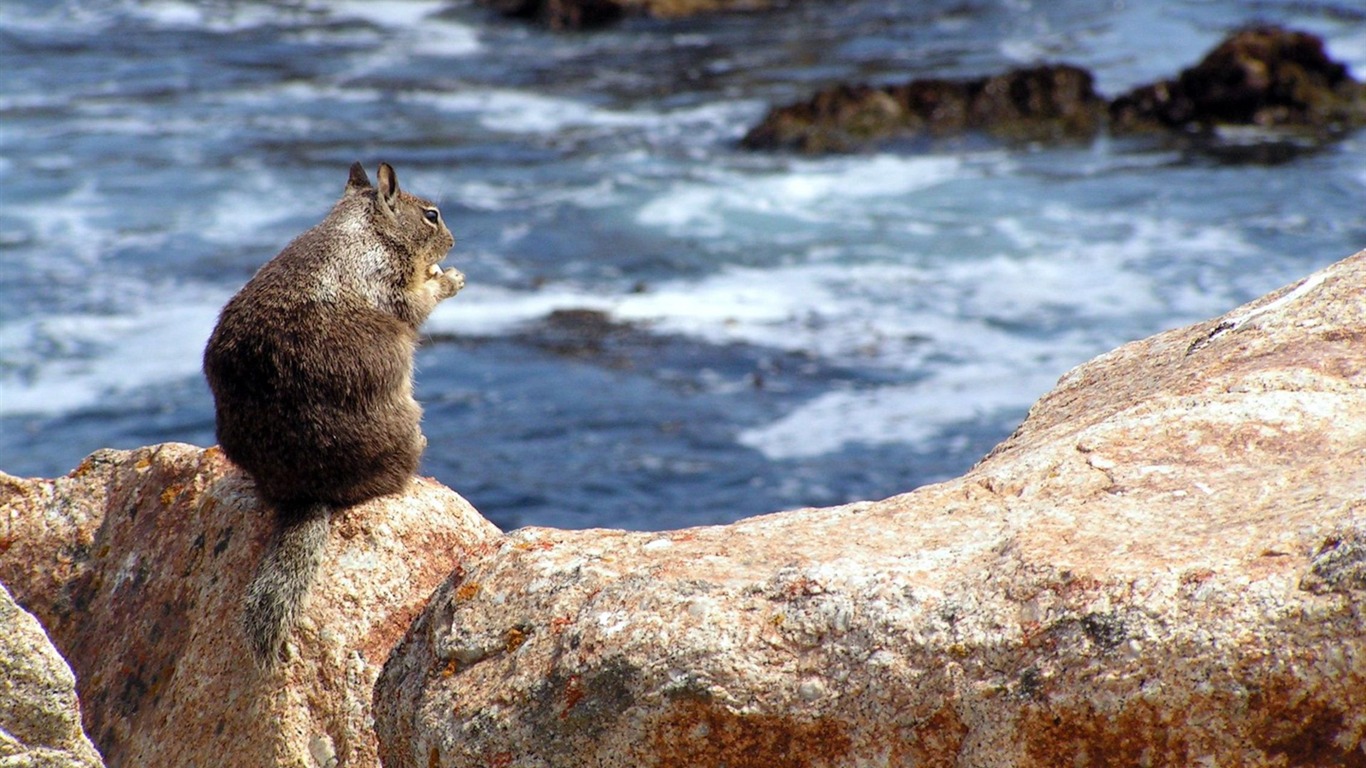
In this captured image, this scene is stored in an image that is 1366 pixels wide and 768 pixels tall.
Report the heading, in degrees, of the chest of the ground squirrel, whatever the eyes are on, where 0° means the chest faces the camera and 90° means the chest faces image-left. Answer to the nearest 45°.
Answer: approximately 225°

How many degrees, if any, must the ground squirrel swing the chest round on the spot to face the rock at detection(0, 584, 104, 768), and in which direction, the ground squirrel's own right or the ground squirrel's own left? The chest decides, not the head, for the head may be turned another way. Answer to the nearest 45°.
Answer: approximately 180°

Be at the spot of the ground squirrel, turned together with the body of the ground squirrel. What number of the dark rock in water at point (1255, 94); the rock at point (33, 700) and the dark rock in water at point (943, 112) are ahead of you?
2

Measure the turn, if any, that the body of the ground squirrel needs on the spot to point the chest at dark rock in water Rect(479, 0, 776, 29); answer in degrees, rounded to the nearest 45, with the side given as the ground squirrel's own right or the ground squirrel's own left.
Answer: approximately 45° to the ground squirrel's own left

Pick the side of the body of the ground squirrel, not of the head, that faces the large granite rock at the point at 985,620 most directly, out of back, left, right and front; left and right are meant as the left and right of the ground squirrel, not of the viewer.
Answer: right

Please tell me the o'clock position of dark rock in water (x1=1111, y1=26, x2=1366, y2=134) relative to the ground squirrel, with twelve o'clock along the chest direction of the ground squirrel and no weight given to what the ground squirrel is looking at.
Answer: The dark rock in water is roughly at 12 o'clock from the ground squirrel.

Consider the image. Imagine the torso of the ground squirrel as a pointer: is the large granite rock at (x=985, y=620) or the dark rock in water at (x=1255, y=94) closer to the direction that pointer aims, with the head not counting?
the dark rock in water
